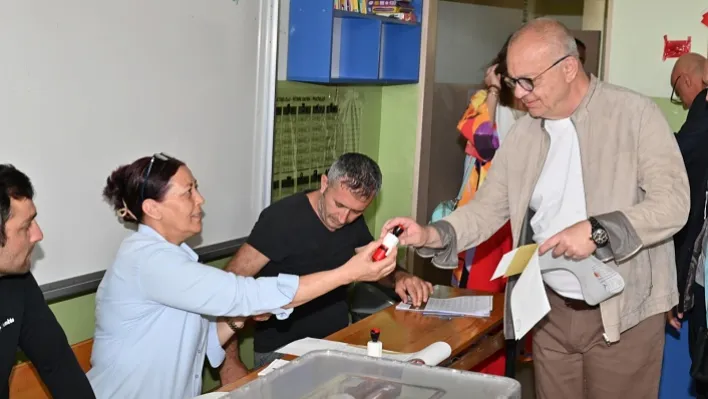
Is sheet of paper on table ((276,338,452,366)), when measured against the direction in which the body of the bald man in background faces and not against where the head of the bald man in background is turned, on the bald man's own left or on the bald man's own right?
on the bald man's own left

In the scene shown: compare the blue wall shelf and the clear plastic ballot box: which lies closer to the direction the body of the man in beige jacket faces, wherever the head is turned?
the clear plastic ballot box

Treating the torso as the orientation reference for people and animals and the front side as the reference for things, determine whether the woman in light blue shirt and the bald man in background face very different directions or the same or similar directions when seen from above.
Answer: very different directions

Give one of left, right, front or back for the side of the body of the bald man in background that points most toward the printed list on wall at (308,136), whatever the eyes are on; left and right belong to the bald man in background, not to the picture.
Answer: front

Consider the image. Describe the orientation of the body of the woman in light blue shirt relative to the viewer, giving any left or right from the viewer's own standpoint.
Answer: facing to the right of the viewer

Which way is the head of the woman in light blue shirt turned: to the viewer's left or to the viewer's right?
to the viewer's right

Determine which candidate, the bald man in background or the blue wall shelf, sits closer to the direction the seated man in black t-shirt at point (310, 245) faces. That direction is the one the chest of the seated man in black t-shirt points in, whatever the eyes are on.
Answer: the bald man in background

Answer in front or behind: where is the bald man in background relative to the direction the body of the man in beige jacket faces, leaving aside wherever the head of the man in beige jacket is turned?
behind

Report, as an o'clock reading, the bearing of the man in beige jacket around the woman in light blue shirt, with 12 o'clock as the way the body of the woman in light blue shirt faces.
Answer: The man in beige jacket is roughly at 12 o'clock from the woman in light blue shirt.

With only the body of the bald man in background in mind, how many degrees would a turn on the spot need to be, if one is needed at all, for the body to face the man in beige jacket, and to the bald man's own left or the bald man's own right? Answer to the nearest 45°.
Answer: approximately 90° to the bald man's own left

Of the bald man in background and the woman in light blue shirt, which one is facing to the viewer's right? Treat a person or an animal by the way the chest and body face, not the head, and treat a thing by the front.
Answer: the woman in light blue shirt

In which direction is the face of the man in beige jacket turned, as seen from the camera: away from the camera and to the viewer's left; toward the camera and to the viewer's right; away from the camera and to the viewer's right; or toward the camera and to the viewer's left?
toward the camera and to the viewer's left

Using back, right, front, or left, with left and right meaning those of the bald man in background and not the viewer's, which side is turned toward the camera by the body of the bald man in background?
left

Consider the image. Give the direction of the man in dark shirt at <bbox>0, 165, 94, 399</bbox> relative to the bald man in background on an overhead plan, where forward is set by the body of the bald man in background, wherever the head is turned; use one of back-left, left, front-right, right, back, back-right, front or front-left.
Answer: front-left
